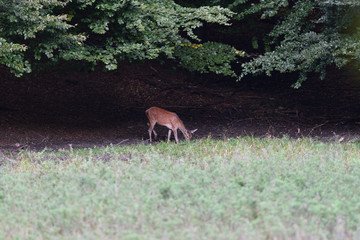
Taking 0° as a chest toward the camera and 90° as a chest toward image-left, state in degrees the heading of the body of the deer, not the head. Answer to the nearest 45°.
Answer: approximately 270°
